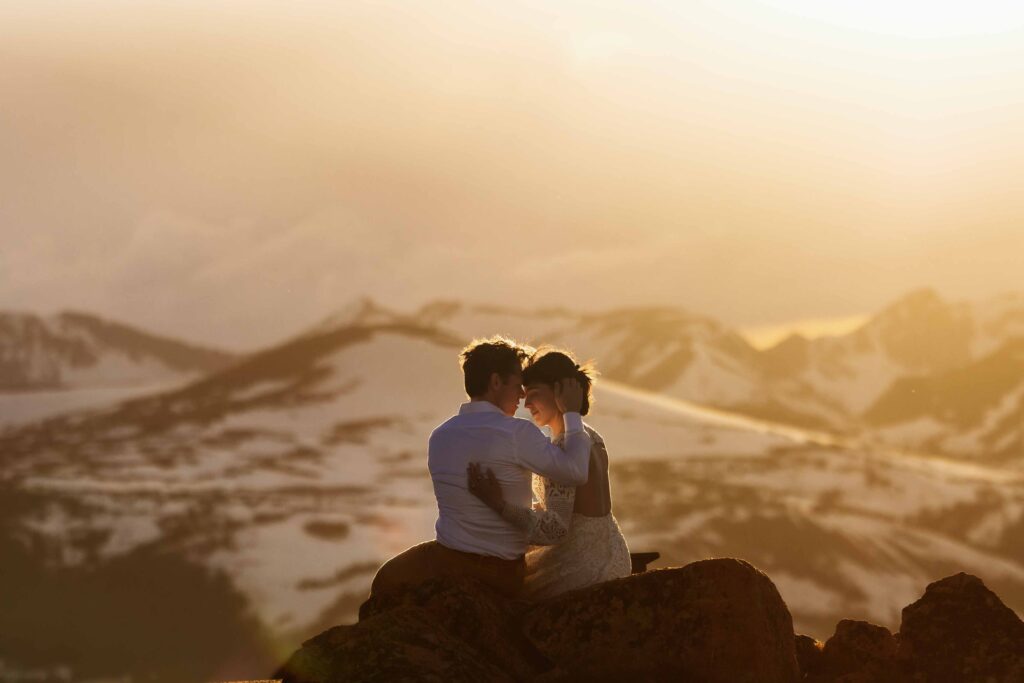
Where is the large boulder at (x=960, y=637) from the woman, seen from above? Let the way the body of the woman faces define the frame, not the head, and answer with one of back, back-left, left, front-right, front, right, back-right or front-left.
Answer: back

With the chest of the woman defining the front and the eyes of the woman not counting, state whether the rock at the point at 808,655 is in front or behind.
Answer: behind

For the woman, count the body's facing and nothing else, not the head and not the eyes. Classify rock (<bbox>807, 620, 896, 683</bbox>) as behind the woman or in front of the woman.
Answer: behind

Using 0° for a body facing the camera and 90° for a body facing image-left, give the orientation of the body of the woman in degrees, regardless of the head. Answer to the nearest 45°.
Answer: approximately 90°

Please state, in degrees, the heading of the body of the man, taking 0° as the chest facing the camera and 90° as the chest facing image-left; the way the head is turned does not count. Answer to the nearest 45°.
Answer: approximately 225°

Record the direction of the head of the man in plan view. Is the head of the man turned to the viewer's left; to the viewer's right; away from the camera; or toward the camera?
to the viewer's right
